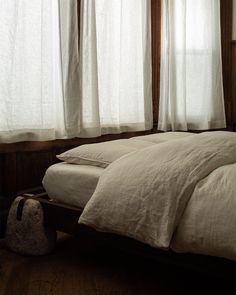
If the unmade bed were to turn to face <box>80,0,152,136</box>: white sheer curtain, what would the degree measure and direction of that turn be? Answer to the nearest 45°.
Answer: approximately 135° to its left

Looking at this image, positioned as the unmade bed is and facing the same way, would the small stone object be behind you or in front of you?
behind

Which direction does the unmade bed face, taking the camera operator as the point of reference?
facing the viewer and to the right of the viewer

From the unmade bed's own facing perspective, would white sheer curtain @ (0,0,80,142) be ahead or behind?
behind

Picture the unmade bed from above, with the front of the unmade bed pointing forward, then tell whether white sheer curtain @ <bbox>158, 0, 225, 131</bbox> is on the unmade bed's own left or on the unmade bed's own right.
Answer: on the unmade bed's own left

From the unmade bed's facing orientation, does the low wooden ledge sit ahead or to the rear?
to the rear
